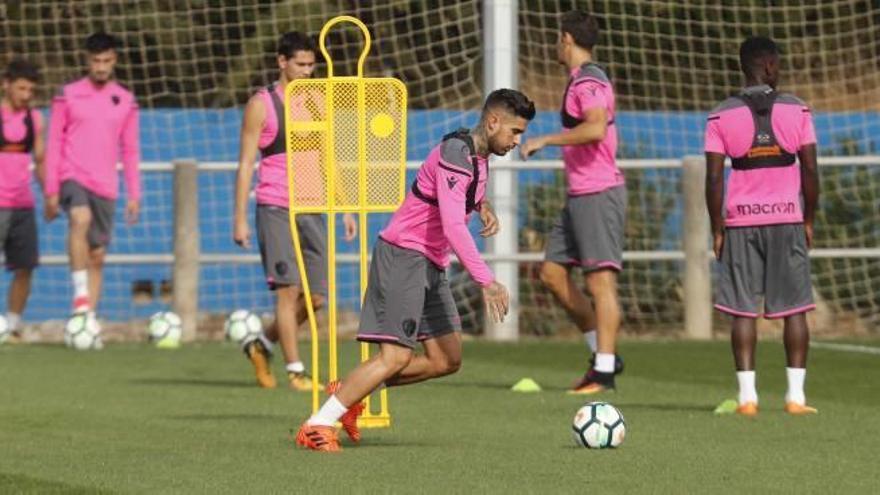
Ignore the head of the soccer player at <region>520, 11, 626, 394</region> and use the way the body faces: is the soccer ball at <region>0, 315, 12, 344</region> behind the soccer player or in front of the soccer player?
in front

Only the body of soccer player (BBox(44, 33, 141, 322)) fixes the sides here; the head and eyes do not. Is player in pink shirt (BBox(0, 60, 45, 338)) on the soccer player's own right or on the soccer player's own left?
on the soccer player's own right

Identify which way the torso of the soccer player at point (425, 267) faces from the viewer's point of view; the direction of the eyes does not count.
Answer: to the viewer's right

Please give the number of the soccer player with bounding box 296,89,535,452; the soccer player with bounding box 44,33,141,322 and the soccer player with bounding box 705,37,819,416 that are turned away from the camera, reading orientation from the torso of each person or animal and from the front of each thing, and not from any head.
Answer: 1

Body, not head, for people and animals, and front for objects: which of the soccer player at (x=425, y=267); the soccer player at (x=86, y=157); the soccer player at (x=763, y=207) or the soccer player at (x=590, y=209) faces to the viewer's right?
the soccer player at (x=425, y=267)

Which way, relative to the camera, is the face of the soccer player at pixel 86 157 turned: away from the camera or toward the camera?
toward the camera

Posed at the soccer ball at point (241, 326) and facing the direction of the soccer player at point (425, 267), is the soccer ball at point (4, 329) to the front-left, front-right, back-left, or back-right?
back-right

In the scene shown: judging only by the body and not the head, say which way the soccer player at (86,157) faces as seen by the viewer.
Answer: toward the camera

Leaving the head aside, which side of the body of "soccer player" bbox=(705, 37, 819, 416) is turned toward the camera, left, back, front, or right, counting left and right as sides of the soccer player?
back
